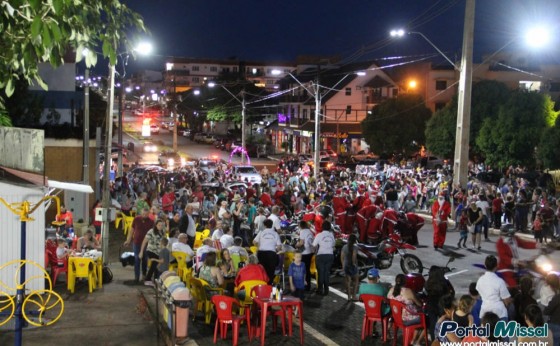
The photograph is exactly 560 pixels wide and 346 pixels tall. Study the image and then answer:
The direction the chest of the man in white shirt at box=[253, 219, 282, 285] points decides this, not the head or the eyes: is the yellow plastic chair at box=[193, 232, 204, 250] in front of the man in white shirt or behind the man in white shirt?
in front

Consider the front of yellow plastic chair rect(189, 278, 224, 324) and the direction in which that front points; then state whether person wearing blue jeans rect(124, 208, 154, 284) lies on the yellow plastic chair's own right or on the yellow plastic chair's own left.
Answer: on the yellow plastic chair's own left

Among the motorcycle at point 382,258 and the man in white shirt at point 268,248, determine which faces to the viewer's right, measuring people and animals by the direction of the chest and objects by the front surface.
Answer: the motorcycle

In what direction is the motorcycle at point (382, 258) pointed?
to the viewer's right

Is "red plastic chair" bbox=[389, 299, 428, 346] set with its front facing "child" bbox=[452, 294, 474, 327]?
no

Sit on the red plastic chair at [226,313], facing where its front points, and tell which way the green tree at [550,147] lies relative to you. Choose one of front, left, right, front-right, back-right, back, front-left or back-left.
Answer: front

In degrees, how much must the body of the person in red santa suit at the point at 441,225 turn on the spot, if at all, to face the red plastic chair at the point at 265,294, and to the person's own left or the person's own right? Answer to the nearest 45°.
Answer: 0° — they already face it

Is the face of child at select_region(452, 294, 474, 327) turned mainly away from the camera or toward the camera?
away from the camera

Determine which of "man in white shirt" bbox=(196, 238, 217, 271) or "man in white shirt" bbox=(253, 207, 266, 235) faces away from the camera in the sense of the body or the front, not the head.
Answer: "man in white shirt" bbox=(253, 207, 266, 235)

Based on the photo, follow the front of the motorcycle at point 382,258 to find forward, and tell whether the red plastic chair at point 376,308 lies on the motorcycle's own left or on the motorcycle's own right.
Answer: on the motorcycle's own right

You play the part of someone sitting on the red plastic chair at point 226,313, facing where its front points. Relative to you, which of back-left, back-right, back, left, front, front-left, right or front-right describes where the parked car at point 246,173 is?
front-left

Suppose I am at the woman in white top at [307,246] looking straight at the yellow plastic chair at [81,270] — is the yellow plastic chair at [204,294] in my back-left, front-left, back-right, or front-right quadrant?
front-left
